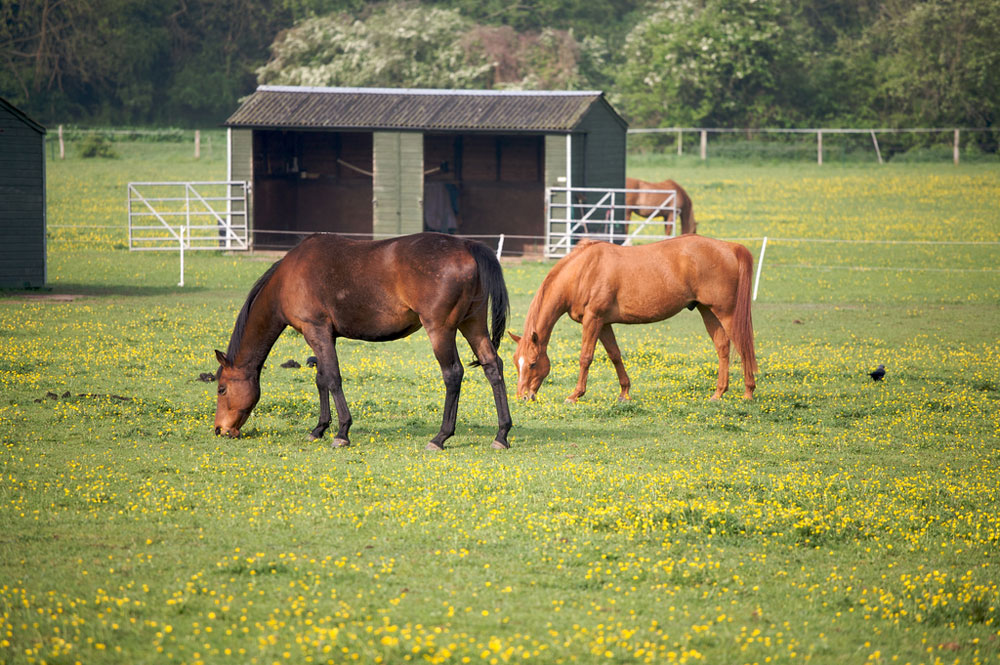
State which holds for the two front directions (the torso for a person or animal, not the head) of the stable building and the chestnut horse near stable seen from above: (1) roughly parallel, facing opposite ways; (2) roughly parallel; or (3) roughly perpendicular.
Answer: roughly perpendicular

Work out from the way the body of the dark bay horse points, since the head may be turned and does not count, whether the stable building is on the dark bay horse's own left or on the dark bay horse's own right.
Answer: on the dark bay horse's own right

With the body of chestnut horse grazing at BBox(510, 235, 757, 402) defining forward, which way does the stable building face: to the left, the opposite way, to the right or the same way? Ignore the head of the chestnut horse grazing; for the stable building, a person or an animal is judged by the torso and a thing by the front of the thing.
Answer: to the left

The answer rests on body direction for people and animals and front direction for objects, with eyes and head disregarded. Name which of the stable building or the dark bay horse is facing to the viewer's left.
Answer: the dark bay horse

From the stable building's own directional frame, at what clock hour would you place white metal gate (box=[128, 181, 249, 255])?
The white metal gate is roughly at 3 o'clock from the stable building.

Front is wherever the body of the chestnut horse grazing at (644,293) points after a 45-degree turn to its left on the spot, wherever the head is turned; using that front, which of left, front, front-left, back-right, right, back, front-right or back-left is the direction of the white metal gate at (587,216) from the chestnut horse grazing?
back-right

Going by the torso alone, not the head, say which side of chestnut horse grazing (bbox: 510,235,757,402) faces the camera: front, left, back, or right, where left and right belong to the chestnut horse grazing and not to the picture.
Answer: left

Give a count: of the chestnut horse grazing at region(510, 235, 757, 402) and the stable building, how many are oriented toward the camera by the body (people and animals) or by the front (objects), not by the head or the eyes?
1

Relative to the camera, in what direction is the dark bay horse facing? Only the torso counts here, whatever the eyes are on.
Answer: to the viewer's left

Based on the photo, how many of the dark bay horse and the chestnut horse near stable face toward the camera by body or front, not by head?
0
